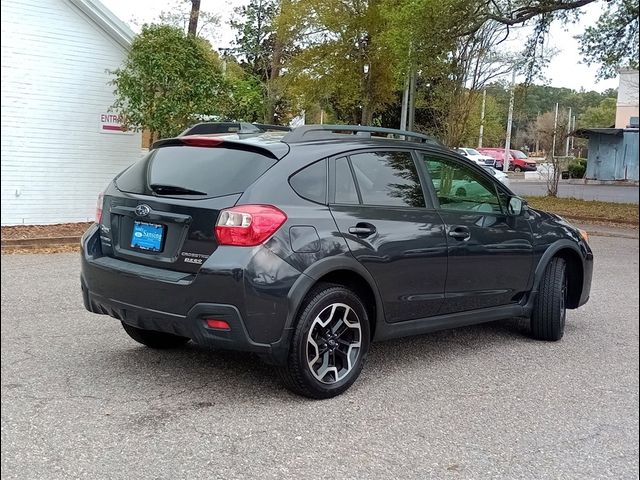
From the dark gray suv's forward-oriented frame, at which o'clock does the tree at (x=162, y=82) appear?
The tree is roughly at 10 o'clock from the dark gray suv.

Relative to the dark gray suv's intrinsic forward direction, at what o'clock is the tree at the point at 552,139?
The tree is roughly at 11 o'clock from the dark gray suv.

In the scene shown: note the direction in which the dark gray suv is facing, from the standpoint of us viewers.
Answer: facing away from the viewer and to the right of the viewer

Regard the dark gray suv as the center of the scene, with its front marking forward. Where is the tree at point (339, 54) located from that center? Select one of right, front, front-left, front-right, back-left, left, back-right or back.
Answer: front-left

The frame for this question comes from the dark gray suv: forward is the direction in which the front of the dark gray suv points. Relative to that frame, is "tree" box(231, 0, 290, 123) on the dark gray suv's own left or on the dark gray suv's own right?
on the dark gray suv's own left

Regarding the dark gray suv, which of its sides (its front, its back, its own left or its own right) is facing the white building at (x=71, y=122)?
left

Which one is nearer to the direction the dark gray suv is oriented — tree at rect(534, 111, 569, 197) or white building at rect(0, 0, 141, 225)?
the tree
